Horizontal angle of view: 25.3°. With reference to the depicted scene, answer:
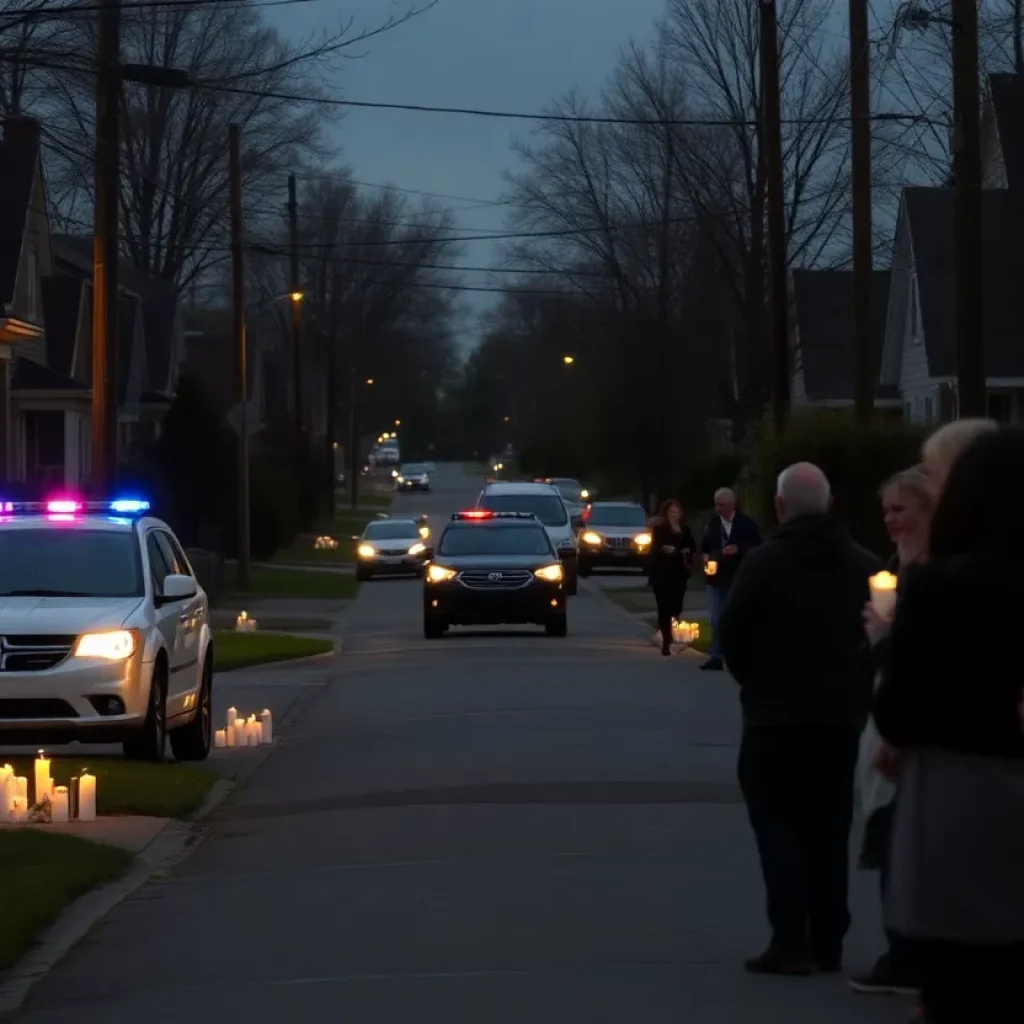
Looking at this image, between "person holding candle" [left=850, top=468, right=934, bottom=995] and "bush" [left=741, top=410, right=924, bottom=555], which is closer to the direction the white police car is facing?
the person holding candle

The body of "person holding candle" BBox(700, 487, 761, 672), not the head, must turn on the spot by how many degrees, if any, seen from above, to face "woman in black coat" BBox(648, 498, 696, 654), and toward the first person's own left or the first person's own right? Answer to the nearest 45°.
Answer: approximately 135° to the first person's own right

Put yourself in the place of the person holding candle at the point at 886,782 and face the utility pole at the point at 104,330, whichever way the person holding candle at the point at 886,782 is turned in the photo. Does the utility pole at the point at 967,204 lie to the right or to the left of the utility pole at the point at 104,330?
right

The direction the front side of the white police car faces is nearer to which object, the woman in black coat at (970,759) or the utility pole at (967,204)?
the woman in black coat

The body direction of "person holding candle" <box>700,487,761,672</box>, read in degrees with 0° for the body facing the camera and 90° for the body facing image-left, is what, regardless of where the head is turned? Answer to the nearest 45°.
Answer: approximately 45°

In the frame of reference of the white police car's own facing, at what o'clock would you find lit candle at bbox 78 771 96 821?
The lit candle is roughly at 12 o'clock from the white police car.

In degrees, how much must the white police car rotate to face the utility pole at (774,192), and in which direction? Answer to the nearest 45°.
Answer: approximately 135° to its left

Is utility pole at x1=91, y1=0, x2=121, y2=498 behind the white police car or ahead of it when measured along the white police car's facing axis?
behind

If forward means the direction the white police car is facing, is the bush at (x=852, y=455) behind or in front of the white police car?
behind

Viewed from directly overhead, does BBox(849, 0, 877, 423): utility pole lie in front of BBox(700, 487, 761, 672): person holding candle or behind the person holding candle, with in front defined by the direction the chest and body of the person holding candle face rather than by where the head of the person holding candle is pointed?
behind

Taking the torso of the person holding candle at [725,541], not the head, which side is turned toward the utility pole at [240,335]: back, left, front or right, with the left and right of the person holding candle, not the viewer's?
right

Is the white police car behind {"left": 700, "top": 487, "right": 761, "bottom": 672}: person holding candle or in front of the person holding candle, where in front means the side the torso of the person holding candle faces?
in front

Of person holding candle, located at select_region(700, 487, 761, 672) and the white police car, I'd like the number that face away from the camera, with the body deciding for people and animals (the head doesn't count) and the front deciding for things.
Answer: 0

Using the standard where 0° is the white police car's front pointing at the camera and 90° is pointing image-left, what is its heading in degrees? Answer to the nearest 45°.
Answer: approximately 0°

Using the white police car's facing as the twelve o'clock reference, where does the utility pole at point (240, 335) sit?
The utility pole is roughly at 6 o'clock from the white police car.
